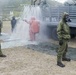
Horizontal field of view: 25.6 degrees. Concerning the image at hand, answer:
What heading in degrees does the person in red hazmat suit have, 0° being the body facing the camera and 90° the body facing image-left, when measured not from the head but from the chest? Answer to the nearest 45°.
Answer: approximately 135°

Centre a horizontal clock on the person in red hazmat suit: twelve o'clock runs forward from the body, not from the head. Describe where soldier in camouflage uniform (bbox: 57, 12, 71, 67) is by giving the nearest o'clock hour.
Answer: The soldier in camouflage uniform is roughly at 7 o'clock from the person in red hazmat suit.
